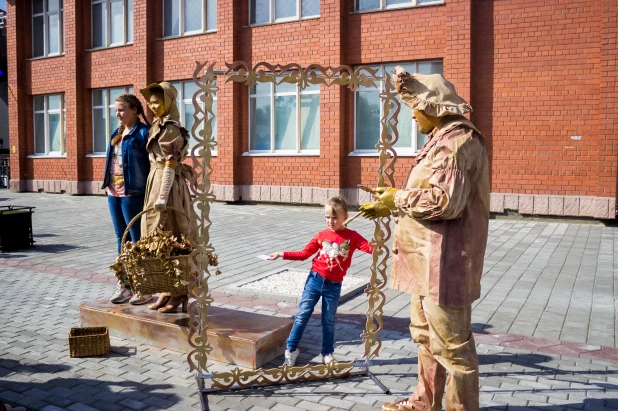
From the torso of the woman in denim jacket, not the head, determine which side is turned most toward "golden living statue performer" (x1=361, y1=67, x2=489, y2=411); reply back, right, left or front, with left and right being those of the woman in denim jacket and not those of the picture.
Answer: left

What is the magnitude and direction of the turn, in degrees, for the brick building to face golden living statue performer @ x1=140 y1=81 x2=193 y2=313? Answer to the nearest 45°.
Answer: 0° — it already faces them

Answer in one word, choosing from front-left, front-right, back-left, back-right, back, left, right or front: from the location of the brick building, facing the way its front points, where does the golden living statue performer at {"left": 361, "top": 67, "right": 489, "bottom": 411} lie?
front

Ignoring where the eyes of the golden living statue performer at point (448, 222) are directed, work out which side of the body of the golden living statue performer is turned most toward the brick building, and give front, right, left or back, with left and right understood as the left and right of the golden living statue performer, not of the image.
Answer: right

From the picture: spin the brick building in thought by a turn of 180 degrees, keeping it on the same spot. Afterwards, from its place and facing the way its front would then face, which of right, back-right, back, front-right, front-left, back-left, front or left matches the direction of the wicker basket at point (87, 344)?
back

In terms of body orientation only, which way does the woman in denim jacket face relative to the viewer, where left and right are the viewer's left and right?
facing the viewer and to the left of the viewer

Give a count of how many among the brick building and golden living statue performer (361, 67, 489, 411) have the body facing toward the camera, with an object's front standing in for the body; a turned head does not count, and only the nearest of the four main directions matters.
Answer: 1

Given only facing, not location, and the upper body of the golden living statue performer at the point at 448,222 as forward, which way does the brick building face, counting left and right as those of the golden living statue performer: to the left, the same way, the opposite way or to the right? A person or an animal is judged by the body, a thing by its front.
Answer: to the left

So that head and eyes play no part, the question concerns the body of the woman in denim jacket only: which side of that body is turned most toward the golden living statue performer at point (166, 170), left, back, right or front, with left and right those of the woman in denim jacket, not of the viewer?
left

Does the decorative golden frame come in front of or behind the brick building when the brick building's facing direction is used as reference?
in front

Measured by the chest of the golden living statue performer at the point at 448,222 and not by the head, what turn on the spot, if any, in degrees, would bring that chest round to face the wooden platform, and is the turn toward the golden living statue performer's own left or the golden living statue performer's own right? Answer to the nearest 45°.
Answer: approximately 45° to the golden living statue performer's own right

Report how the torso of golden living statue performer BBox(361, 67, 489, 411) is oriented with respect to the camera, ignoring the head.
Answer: to the viewer's left

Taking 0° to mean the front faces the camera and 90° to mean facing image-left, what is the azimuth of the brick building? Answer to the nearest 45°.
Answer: approximately 0°
